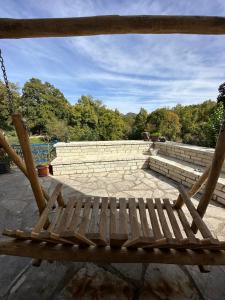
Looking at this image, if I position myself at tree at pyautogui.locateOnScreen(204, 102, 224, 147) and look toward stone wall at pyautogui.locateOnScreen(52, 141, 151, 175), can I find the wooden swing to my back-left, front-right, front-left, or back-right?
front-left

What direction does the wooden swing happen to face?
away from the camera

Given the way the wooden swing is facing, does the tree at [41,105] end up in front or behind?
in front

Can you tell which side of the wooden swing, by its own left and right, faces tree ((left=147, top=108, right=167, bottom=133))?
front

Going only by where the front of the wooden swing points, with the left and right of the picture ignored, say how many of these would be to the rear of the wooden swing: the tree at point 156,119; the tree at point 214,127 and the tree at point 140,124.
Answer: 0

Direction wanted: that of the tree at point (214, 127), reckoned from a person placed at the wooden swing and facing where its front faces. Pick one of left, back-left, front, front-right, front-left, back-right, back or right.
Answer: front-right

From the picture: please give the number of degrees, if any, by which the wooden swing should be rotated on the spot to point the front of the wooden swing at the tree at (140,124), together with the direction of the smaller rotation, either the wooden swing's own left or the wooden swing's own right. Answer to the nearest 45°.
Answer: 0° — it already faces it

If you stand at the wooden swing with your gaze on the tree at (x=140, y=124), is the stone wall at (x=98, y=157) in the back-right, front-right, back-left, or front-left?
front-left

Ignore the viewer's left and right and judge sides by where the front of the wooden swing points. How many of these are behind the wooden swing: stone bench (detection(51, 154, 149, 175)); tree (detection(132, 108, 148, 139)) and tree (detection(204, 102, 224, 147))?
0

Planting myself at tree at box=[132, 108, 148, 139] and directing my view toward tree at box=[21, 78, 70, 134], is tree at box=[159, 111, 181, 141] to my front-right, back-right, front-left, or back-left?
back-left

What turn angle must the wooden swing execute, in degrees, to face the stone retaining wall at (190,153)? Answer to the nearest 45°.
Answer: approximately 45° to its right

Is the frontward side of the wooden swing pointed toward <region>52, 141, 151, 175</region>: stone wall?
yes

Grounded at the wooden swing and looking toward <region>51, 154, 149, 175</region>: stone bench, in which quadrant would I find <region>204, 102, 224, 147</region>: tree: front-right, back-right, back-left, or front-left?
front-right

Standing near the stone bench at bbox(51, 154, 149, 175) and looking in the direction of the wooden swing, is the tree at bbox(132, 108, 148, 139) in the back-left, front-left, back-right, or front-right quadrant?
back-left

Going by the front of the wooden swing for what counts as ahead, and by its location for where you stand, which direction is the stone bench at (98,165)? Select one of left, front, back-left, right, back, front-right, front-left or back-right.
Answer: front

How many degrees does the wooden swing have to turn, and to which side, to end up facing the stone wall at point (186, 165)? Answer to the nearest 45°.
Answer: approximately 45° to its right
